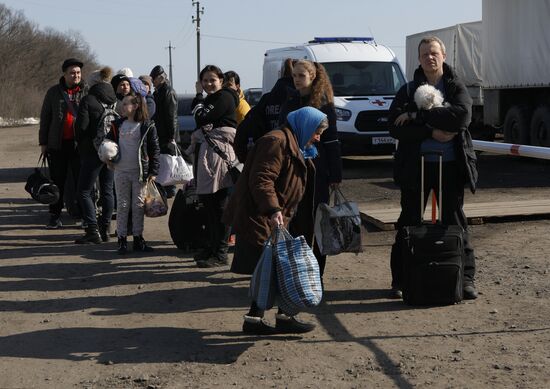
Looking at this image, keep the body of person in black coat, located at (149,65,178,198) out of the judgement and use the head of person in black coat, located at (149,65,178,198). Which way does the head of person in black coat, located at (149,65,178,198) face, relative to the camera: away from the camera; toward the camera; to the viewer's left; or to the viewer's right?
to the viewer's left

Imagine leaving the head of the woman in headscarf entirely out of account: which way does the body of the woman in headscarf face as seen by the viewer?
to the viewer's right

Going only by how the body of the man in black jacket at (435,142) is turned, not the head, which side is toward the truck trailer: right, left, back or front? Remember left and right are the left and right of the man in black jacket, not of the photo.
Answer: back

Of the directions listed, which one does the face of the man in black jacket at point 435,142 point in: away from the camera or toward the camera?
toward the camera

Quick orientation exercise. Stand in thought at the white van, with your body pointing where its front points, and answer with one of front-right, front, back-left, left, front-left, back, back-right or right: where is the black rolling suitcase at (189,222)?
front-right

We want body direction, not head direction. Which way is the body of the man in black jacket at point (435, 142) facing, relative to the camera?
toward the camera

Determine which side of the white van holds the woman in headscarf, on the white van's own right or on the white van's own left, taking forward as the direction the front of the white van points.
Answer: on the white van's own right

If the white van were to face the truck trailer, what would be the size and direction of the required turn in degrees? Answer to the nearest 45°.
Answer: approximately 45° to its left
